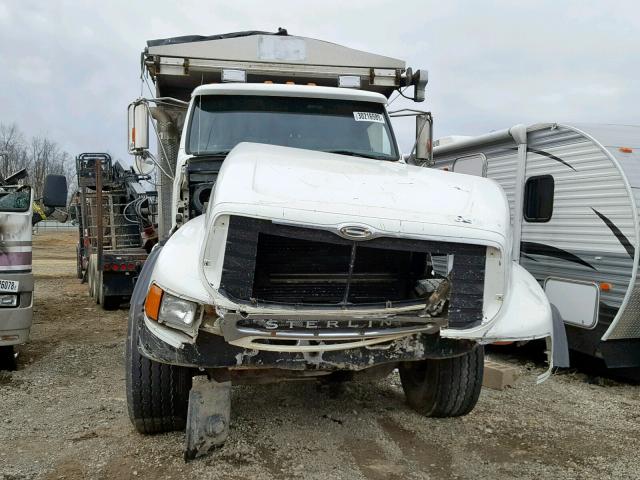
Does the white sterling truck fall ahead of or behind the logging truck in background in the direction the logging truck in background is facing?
behind

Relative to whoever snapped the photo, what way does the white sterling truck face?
facing the viewer

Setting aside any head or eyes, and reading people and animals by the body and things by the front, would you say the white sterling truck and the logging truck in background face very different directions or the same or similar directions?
very different directions

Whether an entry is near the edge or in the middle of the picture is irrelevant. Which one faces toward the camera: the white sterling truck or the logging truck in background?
the white sterling truck

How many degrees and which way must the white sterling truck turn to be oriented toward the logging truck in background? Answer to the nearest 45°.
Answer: approximately 135° to its right

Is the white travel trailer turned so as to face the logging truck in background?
no

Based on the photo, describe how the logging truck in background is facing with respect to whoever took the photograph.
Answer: facing away from the viewer

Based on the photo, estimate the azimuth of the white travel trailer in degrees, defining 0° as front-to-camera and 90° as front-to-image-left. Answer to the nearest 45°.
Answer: approximately 315°

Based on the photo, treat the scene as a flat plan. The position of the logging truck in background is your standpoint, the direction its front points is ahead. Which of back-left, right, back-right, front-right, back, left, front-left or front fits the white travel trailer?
back-right

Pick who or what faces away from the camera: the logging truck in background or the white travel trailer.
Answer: the logging truck in background

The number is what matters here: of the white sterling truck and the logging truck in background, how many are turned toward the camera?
1

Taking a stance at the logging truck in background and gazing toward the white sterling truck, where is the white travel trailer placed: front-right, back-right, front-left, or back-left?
front-left
